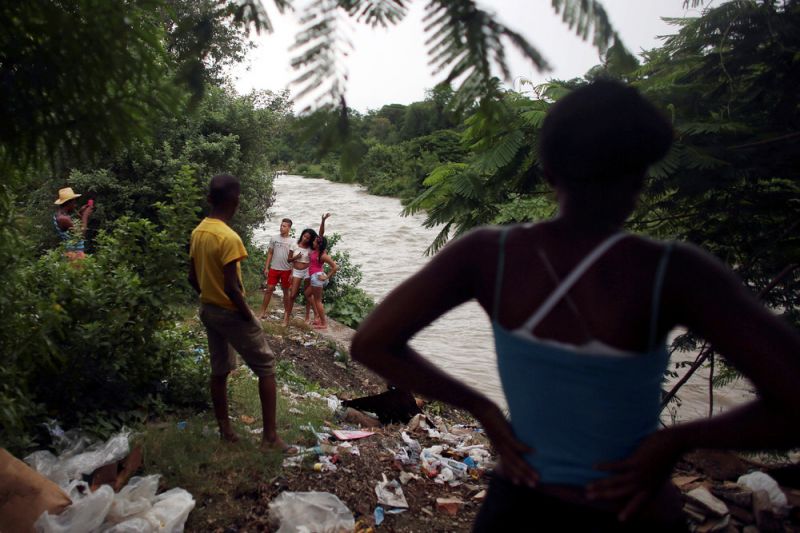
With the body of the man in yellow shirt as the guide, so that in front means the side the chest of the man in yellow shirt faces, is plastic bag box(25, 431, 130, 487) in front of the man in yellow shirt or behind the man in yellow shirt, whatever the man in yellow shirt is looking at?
behind

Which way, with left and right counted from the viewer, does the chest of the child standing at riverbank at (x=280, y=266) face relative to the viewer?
facing the viewer

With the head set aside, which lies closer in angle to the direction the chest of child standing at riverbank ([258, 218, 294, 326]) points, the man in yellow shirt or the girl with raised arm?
the man in yellow shirt

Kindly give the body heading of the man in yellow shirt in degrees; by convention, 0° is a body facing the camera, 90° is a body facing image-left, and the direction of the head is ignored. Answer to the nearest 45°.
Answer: approximately 225°

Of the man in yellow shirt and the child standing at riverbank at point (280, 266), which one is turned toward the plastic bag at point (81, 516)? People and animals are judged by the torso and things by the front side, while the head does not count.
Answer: the child standing at riverbank

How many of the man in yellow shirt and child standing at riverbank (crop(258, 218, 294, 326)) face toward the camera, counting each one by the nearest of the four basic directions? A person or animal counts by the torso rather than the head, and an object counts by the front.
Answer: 1

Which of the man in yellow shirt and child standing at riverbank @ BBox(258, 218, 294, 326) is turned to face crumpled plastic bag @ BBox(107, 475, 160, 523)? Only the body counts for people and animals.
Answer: the child standing at riverbank

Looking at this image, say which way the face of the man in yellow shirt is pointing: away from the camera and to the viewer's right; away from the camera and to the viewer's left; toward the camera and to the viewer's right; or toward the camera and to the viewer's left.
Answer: away from the camera and to the viewer's right

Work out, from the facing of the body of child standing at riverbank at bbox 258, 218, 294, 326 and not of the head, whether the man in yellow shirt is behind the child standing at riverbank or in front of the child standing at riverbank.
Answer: in front

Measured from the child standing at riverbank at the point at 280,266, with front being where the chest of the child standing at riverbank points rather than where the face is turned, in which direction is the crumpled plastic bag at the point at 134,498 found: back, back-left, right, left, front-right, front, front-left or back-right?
front

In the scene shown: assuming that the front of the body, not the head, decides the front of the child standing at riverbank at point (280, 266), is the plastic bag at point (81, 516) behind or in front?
in front
